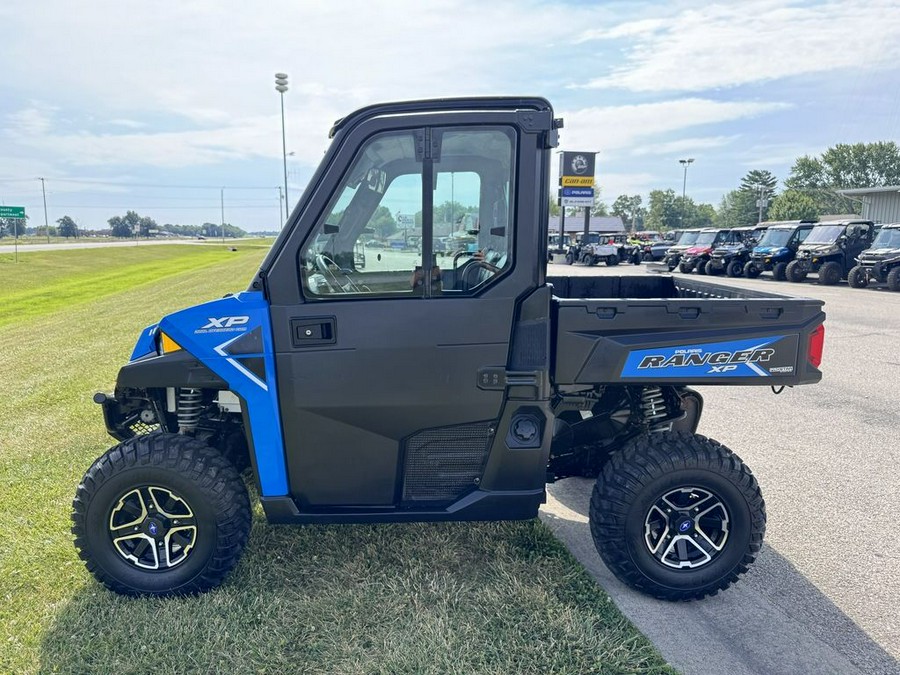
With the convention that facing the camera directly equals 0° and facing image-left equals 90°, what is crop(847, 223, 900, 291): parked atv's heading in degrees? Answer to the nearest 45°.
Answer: approximately 45°

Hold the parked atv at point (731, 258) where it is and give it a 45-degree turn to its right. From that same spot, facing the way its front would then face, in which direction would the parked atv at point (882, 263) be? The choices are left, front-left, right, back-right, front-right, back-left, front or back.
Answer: back-left

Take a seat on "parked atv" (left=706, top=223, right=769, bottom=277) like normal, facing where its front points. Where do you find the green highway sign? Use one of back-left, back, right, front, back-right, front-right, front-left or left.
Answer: front-right

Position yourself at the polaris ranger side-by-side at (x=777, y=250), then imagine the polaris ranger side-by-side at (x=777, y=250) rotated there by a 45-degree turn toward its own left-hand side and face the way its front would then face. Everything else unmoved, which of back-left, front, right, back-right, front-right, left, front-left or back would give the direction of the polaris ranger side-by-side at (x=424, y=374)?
front

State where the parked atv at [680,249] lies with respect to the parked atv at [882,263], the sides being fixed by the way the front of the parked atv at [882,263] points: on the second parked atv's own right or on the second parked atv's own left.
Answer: on the second parked atv's own right

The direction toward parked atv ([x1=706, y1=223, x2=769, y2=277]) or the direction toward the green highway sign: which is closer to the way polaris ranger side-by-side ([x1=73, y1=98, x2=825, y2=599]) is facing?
the green highway sign

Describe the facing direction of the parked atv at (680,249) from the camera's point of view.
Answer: facing the viewer and to the left of the viewer

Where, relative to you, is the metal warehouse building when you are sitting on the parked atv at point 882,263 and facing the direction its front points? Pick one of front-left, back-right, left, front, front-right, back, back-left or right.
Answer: back-right

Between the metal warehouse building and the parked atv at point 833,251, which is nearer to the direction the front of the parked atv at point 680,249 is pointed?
the parked atv

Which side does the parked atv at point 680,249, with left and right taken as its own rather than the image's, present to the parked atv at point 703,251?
left

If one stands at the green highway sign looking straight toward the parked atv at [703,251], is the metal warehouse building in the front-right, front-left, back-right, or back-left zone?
front-left

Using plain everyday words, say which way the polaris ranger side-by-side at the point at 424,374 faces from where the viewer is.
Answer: facing to the left of the viewer

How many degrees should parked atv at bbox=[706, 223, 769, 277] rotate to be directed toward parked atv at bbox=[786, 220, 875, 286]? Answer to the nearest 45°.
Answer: approximately 90° to its left

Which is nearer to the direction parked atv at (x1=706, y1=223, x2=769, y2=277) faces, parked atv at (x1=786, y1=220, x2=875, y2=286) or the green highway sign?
the green highway sign

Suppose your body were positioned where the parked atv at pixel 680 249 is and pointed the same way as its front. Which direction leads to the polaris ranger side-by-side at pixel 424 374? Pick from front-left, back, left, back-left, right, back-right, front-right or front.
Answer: front-left

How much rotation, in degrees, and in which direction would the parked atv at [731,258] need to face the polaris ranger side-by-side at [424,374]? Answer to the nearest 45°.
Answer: approximately 45° to its left

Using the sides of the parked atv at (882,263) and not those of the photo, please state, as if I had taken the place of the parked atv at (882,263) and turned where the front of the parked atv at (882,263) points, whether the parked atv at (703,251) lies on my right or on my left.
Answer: on my right
